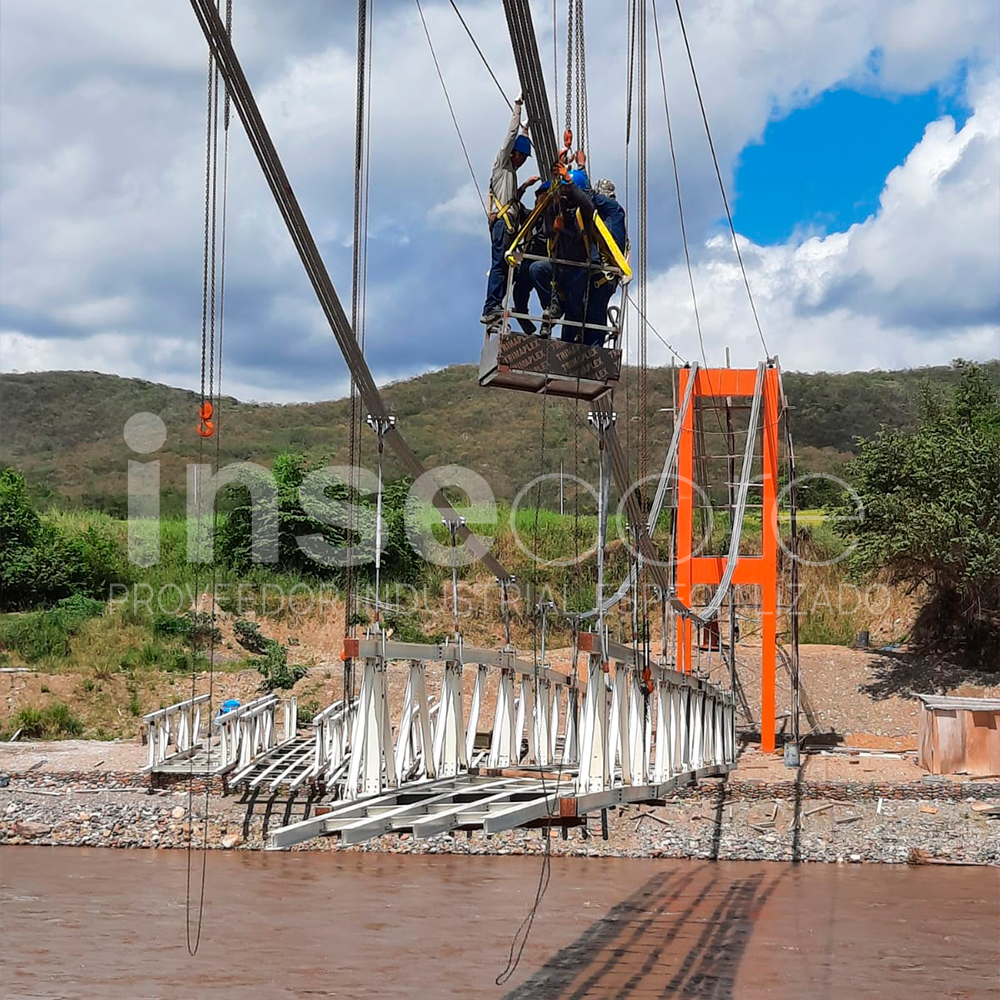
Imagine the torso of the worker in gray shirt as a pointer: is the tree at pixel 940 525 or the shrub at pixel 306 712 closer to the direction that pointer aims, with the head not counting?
the tree

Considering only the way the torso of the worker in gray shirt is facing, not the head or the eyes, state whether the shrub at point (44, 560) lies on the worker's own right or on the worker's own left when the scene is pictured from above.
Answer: on the worker's own left

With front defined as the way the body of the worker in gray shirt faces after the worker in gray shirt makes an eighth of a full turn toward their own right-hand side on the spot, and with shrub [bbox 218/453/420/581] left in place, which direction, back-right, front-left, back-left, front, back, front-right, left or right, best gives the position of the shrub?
back-left

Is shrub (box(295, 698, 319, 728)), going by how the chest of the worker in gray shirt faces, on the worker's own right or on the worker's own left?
on the worker's own left

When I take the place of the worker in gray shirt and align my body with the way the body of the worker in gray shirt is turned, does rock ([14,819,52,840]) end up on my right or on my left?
on my left

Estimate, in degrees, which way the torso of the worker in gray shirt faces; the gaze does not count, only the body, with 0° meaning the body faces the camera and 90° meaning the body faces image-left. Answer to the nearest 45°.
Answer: approximately 270°

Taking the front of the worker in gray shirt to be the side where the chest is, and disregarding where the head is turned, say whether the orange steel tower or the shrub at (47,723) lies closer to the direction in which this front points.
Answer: the orange steel tower
